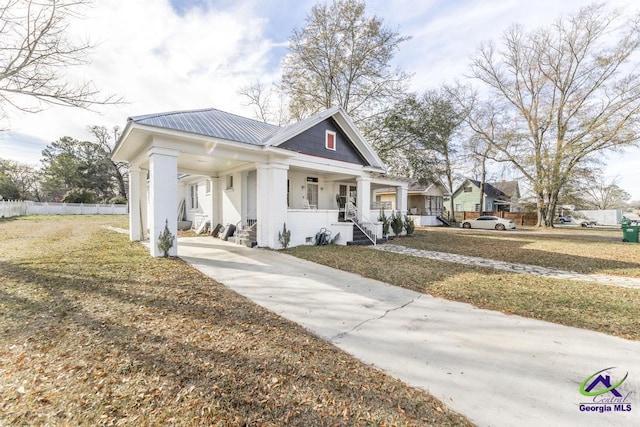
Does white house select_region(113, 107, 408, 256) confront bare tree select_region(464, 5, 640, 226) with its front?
no

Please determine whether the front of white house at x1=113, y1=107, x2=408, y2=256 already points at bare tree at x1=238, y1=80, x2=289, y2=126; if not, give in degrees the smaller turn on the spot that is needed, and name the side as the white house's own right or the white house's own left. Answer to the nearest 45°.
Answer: approximately 135° to the white house's own left

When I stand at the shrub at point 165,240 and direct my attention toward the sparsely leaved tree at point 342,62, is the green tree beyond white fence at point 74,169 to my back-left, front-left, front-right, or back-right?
front-left

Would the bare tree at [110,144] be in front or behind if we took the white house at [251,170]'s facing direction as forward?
behind

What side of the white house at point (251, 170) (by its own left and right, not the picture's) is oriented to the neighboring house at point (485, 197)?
left

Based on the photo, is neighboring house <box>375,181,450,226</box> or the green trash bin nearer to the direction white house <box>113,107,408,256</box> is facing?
the green trash bin

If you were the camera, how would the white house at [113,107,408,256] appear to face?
facing the viewer and to the right of the viewer

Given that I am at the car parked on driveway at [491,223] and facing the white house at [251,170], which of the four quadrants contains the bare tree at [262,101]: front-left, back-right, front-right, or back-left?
front-right

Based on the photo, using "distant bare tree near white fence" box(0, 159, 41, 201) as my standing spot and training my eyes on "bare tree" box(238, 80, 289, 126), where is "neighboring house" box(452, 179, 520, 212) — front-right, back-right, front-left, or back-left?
front-left

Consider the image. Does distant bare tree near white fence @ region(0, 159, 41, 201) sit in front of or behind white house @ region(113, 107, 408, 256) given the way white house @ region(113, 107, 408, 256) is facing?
behind

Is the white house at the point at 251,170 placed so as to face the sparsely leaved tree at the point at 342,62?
no

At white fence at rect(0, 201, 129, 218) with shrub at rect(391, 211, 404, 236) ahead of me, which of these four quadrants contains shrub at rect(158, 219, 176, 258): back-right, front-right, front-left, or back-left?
front-right

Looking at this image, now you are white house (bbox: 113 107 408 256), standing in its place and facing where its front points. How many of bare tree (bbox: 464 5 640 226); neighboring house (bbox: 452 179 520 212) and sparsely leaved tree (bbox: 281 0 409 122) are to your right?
0

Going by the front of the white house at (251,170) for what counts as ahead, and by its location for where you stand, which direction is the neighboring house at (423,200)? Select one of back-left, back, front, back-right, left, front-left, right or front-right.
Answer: left
